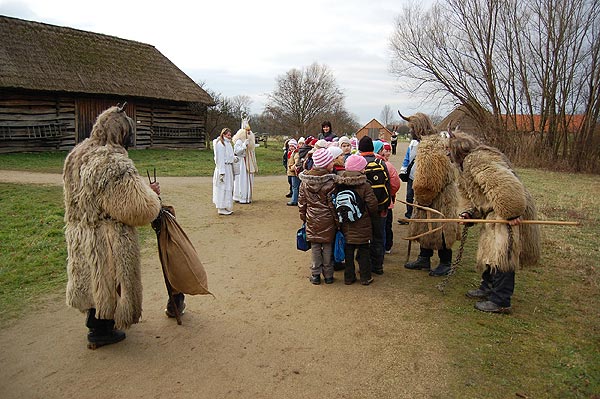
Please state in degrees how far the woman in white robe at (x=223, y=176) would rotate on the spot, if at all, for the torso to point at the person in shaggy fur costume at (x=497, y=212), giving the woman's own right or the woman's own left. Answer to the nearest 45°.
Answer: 0° — they already face them

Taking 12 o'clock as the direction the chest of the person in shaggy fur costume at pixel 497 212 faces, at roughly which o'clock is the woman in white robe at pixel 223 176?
The woman in white robe is roughly at 1 o'clock from the person in shaggy fur costume.

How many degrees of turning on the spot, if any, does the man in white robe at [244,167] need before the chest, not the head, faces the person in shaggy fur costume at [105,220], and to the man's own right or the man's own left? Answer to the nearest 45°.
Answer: approximately 45° to the man's own right

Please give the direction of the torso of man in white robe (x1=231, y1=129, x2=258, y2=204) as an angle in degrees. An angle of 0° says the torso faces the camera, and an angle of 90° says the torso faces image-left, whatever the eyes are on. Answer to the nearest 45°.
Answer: approximately 315°

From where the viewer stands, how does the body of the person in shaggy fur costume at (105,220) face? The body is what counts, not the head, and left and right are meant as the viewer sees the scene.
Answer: facing away from the viewer and to the right of the viewer

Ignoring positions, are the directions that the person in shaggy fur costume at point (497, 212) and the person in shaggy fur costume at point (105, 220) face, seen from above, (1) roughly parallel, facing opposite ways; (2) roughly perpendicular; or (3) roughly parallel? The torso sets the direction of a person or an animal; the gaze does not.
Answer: roughly perpendicular

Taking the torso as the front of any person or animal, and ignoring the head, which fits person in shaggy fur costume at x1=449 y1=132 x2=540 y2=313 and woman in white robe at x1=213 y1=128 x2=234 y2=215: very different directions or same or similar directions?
very different directions

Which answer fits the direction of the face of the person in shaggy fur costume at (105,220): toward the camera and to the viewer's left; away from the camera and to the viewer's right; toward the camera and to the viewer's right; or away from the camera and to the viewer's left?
away from the camera and to the viewer's right

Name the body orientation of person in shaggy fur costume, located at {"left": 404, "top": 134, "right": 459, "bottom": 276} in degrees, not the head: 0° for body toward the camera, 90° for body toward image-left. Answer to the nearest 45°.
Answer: approximately 90°

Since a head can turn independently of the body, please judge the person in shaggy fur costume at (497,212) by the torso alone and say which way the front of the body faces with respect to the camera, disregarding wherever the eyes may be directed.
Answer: to the viewer's left

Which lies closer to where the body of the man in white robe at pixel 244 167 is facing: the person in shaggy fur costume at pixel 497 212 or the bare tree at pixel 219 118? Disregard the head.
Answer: the person in shaggy fur costume

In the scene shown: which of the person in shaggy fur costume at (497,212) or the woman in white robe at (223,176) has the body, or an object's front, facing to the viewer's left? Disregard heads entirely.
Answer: the person in shaggy fur costume
